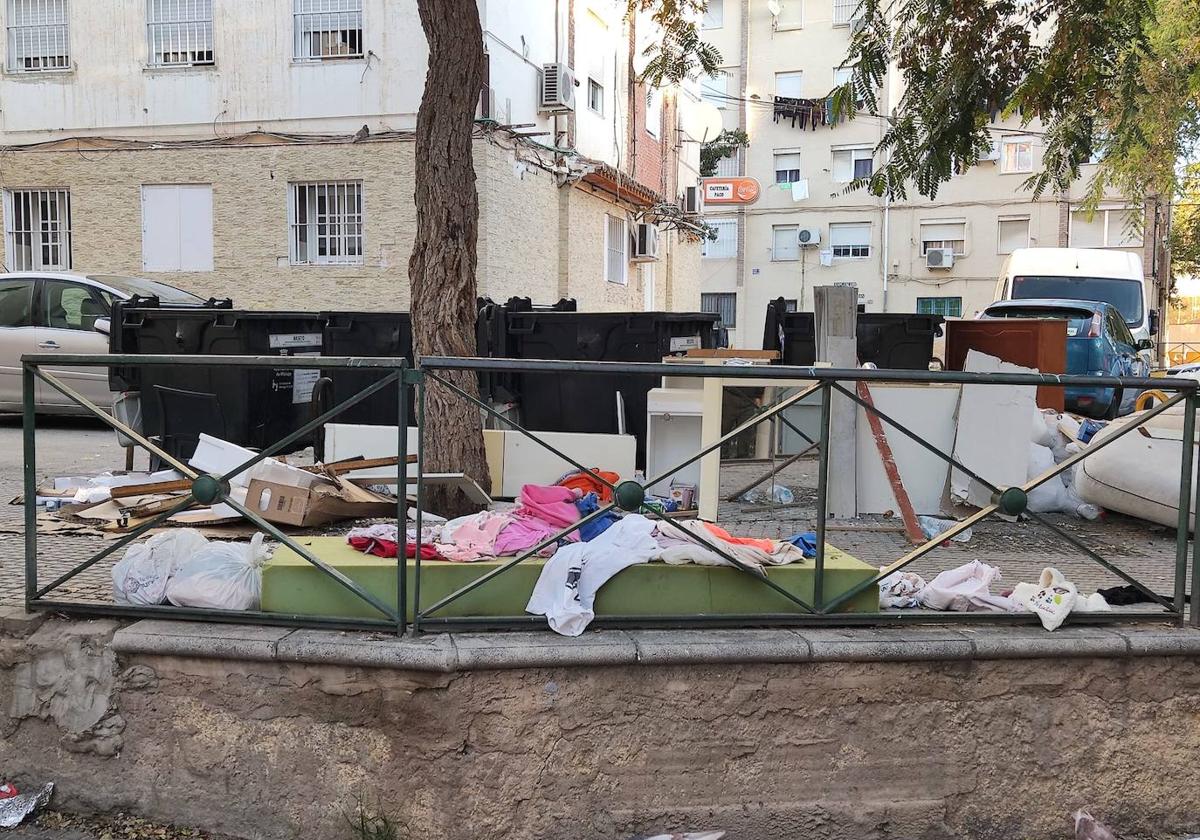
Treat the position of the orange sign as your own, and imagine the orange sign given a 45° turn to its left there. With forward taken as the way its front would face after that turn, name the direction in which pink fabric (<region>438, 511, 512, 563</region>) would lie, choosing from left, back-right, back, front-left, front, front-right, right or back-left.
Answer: front-right

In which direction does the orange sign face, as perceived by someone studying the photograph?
facing the viewer

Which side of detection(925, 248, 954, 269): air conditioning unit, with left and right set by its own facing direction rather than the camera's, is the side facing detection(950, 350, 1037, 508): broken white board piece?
front

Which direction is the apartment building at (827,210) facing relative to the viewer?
toward the camera

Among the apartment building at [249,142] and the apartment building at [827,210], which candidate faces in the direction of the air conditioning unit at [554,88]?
the apartment building at [827,210]

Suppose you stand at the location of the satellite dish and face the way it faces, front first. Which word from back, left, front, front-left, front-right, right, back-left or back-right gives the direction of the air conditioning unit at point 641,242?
front

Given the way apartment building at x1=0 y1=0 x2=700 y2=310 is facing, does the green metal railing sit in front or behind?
in front

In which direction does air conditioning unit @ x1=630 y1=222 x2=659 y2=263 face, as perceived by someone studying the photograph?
facing the viewer and to the right of the viewer

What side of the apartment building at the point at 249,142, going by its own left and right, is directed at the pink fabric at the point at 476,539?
front

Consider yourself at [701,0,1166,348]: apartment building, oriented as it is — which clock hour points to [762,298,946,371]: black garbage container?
The black garbage container is roughly at 12 o'clock from the apartment building.

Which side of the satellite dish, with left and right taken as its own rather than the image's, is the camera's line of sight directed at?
front

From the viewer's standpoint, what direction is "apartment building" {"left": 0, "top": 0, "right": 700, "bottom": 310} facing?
toward the camera
